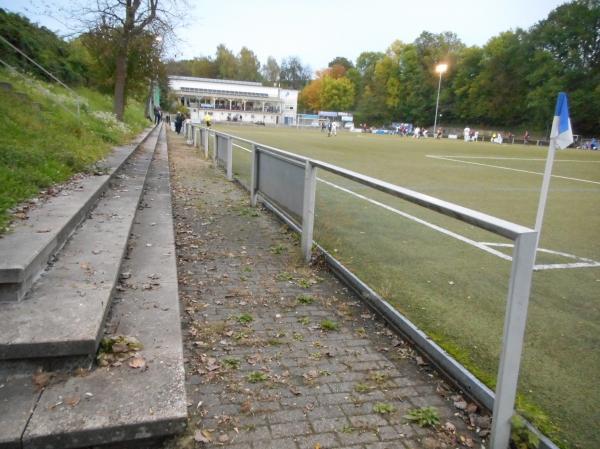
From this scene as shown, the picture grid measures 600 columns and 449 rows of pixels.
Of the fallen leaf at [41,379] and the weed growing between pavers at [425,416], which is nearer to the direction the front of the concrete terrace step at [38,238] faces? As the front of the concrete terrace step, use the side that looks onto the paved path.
the weed growing between pavers

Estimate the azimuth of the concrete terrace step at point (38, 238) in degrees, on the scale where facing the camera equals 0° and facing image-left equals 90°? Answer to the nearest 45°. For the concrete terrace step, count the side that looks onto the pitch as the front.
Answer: approximately 270°

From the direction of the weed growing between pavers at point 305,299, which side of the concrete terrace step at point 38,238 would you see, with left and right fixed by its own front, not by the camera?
front

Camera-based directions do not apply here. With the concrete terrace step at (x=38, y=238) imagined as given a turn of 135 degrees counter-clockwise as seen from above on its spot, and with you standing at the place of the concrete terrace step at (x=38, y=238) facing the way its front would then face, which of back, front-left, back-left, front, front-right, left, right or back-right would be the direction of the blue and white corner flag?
back-right

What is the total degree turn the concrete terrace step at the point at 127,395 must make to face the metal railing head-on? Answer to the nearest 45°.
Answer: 0° — it already faces it

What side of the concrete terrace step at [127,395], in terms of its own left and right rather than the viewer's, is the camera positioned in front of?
right

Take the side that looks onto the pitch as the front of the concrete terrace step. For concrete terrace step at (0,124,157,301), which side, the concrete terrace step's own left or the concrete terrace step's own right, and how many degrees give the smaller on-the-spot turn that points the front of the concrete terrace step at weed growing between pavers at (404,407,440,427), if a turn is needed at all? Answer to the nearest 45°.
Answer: approximately 45° to the concrete terrace step's own right

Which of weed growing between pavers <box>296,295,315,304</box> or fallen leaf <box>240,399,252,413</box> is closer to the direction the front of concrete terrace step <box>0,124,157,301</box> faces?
the weed growing between pavers
